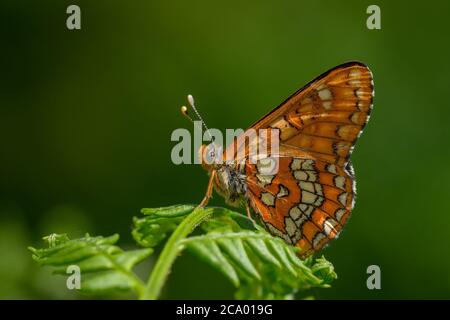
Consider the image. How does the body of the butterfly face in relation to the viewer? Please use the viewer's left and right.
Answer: facing to the left of the viewer
